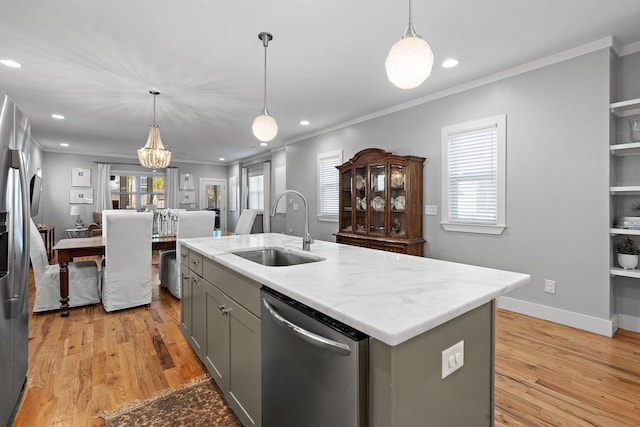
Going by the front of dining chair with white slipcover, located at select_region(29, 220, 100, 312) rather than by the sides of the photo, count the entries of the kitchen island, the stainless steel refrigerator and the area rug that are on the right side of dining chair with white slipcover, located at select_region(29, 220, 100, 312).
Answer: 3

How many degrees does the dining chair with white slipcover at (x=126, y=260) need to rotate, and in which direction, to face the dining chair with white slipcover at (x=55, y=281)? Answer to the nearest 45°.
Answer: approximately 45° to its left

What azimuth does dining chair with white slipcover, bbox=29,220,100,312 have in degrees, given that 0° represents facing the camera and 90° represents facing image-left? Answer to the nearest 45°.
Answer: approximately 270°

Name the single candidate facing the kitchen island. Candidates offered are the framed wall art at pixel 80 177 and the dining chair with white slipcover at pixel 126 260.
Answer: the framed wall art

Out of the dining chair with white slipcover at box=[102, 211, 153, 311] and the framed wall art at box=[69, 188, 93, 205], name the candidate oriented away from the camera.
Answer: the dining chair with white slipcover

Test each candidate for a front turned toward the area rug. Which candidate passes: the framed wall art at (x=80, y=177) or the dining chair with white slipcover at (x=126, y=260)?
the framed wall art

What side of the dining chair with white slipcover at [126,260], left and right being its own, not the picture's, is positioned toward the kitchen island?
back

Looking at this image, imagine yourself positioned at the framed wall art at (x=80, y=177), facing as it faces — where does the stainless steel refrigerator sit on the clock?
The stainless steel refrigerator is roughly at 12 o'clock from the framed wall art.

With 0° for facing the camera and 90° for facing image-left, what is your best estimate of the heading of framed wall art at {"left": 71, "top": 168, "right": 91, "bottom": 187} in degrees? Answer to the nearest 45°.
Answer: approximately 0°

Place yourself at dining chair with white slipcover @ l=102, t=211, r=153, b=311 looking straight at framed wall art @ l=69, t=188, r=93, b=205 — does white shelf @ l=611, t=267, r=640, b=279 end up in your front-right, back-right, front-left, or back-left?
back-right

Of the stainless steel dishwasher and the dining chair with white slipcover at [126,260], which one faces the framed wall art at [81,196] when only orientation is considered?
the dining chair with white slipcover

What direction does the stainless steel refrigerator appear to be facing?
to the viewer's right

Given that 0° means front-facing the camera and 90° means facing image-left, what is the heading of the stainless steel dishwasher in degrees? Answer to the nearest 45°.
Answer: approximately 45°

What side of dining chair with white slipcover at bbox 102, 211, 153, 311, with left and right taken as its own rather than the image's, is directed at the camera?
back

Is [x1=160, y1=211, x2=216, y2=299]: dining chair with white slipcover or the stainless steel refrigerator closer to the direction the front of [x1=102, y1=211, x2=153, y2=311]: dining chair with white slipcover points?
the dining chair with white slipcover

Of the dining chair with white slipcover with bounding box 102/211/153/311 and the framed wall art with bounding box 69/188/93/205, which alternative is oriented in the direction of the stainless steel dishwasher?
the framed wall art

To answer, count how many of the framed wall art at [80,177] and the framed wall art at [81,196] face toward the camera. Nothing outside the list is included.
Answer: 2
